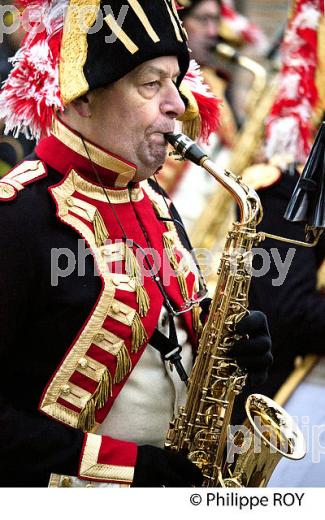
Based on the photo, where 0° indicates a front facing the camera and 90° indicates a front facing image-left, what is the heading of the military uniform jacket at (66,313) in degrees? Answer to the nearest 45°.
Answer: approximately 315°

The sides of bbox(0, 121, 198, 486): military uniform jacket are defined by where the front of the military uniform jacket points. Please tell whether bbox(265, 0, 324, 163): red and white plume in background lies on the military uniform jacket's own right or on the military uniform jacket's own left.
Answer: on the military uniform jacket's own left

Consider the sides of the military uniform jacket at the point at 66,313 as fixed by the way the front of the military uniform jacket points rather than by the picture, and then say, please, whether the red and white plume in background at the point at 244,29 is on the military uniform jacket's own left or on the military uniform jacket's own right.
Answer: on the military uniform jacket's own left

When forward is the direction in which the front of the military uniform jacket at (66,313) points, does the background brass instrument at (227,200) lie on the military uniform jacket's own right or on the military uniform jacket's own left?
on the military uniform jacket's own left

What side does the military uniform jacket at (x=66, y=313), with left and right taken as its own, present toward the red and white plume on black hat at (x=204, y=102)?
left
